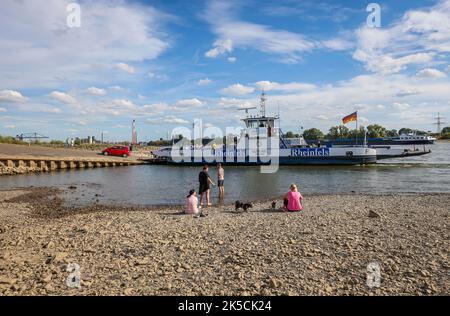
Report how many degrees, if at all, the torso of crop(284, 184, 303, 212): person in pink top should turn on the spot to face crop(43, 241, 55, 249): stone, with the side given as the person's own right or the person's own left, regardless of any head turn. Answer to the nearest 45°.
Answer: approximately 135° to the person's own left

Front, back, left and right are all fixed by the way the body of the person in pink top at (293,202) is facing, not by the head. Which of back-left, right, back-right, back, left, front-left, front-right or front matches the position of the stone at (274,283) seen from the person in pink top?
back

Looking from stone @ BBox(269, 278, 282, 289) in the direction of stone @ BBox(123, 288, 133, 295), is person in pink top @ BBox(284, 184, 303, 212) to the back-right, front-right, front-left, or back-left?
back-right

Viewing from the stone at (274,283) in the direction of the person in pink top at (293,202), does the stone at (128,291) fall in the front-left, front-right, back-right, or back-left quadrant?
back-left

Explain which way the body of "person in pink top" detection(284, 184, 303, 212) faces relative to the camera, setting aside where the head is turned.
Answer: away from the camera
